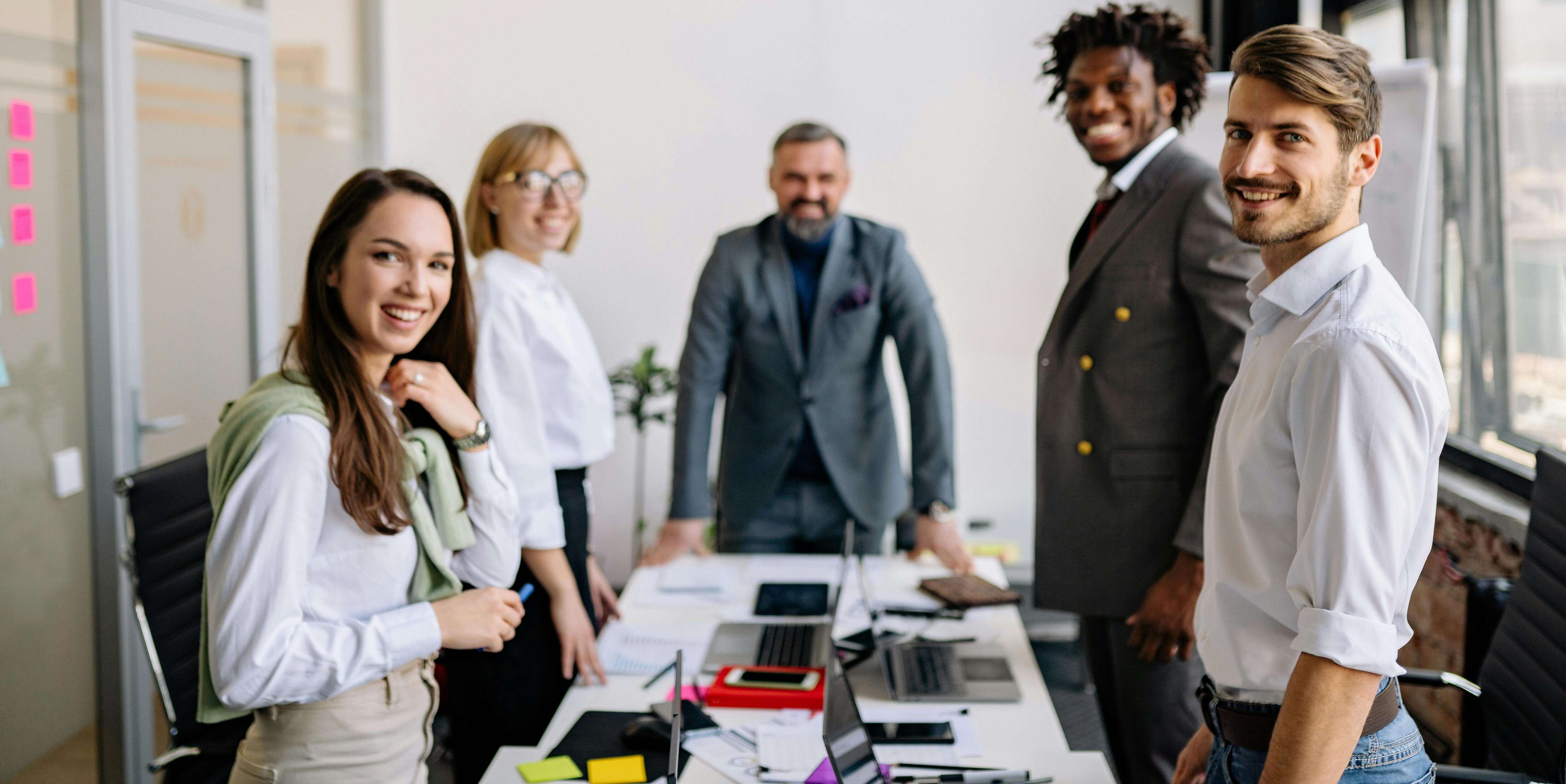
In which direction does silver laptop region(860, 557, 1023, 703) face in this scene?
to the viewer's right

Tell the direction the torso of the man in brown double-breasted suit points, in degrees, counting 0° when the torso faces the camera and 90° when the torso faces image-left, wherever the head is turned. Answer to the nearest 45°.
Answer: approximately 45°

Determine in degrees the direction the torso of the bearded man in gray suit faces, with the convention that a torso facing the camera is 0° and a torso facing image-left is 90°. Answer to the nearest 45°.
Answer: approximately 0°

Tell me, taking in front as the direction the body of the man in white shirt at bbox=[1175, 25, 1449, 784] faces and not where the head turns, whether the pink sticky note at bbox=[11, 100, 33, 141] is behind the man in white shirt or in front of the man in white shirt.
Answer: in front

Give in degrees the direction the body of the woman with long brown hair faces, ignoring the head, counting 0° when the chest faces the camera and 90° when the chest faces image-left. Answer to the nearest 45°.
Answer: approximately 315°

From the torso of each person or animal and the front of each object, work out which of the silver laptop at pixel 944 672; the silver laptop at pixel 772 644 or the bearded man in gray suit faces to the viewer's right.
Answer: the silver laptop at pixel 944 672

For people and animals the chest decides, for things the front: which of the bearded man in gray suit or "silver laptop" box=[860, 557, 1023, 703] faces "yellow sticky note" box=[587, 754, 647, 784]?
the bearded man in gray suit

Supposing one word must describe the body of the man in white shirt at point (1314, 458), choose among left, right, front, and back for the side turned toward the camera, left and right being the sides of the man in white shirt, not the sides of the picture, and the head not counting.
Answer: left

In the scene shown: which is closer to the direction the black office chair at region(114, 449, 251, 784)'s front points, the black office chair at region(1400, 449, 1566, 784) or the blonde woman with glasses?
the black office chair
